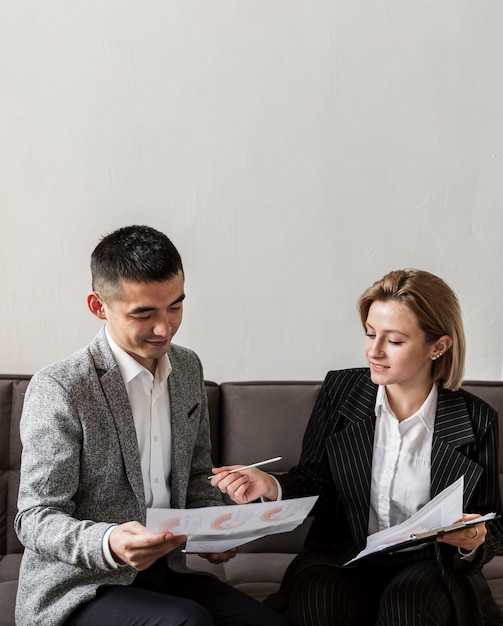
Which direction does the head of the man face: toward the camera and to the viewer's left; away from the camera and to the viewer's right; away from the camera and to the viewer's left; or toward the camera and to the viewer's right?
toward the camera and to the viewer's right

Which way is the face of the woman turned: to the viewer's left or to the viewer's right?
to the viewer's left

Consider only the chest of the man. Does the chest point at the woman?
no

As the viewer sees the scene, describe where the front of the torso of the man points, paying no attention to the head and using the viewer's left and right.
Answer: facing the viewer and to the right of the viewer
